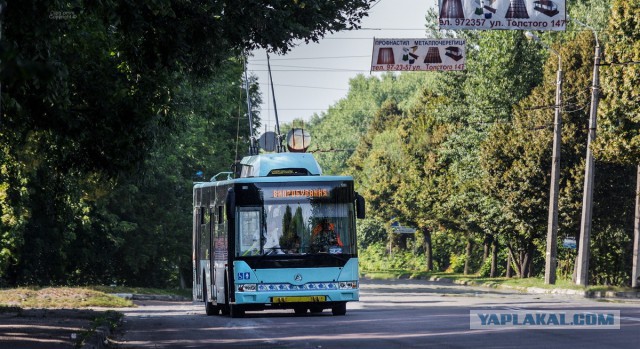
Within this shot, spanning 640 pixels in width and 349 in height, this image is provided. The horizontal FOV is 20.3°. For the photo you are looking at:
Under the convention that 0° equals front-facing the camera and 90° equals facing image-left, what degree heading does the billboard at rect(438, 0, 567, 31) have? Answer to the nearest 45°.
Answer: approximately 0°

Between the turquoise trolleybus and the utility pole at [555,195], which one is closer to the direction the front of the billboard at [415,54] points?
the turquoise trolleybus

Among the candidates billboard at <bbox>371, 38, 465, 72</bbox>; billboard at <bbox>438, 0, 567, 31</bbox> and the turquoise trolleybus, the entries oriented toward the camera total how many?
3

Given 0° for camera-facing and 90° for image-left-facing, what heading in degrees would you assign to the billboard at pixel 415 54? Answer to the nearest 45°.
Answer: approximately 0°

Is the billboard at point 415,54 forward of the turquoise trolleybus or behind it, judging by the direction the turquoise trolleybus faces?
behind

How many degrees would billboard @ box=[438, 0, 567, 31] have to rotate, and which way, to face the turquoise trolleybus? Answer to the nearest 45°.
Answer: approximately 45° to its right

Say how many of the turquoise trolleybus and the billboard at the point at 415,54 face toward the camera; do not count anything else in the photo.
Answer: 2
